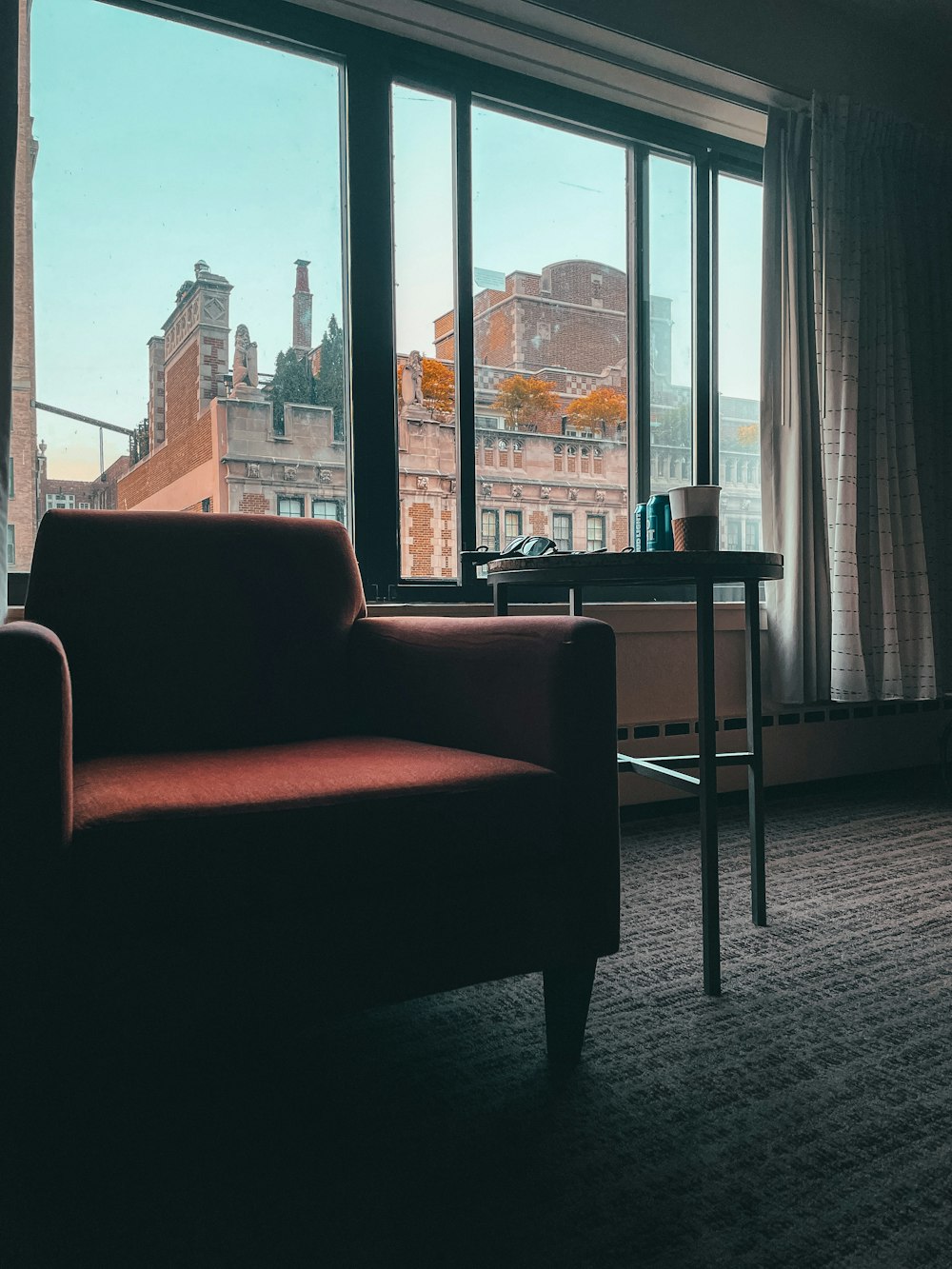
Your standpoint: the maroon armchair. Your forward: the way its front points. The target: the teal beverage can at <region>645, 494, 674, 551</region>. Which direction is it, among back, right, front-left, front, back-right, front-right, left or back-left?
left

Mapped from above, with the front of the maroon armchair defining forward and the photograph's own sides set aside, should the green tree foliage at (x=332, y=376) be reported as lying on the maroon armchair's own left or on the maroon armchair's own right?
on the maroon armchair's own left

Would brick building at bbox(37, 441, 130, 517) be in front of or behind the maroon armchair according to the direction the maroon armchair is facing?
behind

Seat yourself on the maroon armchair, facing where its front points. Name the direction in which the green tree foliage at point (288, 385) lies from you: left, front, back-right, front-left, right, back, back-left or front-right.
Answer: back-left

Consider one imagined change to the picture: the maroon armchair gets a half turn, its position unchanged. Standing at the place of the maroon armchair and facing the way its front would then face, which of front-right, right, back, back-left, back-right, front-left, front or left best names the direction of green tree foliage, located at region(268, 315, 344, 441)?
front-right

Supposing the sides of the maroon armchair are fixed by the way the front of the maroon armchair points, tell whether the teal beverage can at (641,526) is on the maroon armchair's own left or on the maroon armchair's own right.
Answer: on the maroon armchair's own left

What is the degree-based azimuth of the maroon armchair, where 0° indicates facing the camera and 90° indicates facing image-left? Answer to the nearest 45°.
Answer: approximately 315°

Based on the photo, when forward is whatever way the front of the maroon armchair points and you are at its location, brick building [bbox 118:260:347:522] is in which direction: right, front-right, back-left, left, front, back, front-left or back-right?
back-left

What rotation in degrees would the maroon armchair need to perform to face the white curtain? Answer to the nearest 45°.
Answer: approximately 90° to its left

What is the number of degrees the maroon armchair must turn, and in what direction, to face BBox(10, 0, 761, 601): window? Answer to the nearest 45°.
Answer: approximately 135° to its left

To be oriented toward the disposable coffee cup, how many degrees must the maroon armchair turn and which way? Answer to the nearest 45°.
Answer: approximately 90° to its left
